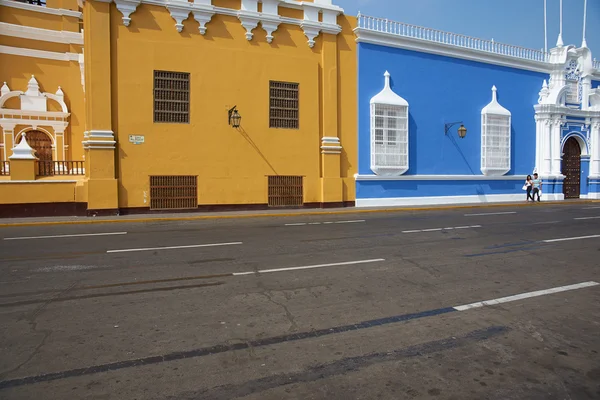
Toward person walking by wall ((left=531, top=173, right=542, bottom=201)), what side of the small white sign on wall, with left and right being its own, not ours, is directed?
left

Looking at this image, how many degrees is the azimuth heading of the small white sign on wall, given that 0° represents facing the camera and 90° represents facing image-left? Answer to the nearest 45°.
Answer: approximately 0°

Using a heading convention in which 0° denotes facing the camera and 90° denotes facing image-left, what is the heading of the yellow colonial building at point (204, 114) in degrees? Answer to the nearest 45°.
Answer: approximately 0°

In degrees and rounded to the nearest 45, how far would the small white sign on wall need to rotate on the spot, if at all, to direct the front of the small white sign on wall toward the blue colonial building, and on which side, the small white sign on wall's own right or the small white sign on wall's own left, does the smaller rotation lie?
approximately 90° to the small white sign on wall's own left

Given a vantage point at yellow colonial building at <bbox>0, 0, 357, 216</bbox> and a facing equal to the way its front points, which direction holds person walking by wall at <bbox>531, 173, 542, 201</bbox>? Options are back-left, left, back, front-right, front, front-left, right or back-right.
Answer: left
